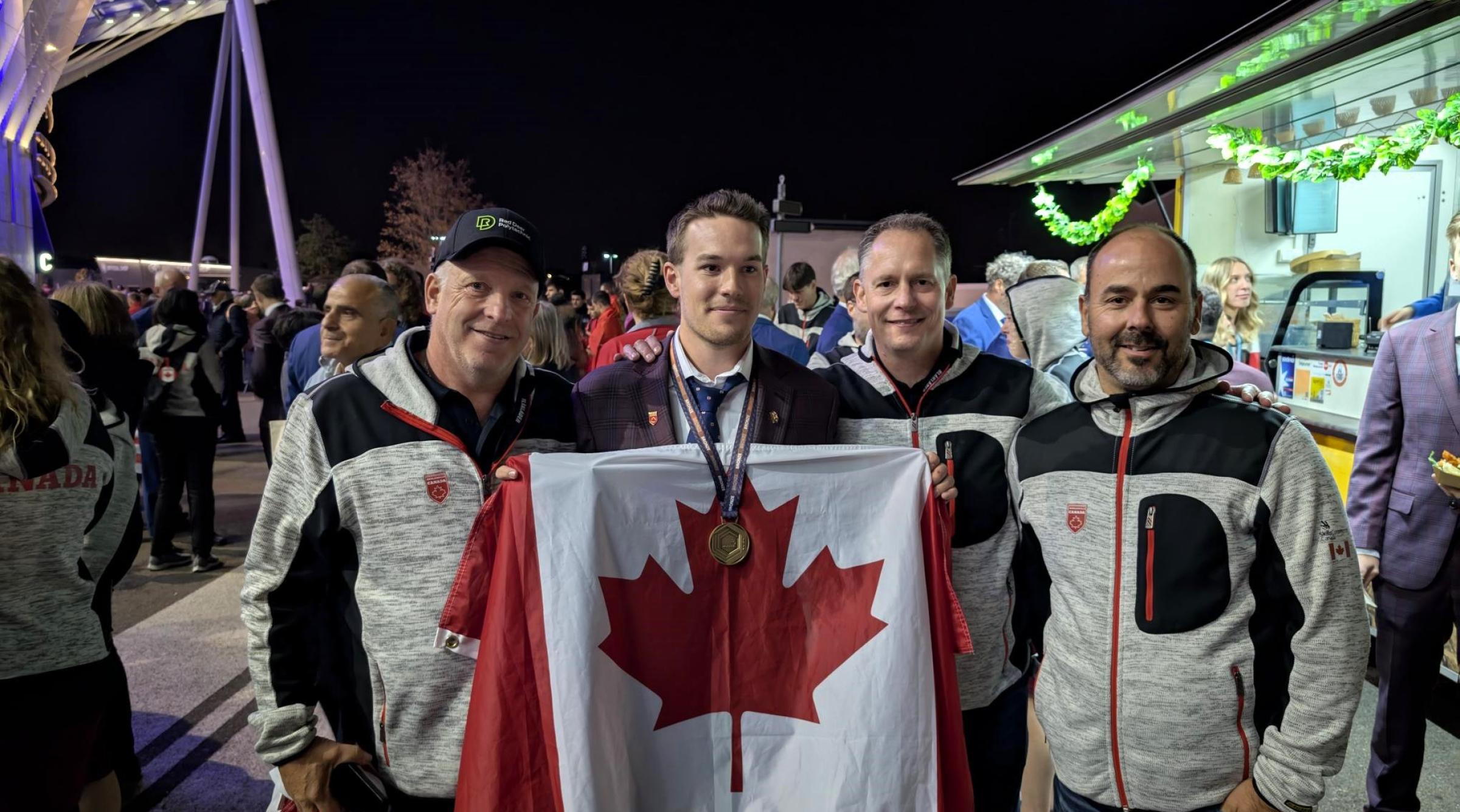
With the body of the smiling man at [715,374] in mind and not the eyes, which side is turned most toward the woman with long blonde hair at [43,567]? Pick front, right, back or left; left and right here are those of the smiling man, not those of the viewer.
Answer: right

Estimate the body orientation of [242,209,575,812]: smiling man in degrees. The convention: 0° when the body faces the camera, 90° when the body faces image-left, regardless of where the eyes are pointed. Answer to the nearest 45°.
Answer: approximately 315°

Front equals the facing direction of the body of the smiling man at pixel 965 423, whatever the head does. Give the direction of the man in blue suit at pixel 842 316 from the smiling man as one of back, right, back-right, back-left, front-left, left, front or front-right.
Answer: back

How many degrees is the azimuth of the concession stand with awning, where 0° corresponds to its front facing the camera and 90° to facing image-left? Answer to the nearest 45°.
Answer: approximately 45°

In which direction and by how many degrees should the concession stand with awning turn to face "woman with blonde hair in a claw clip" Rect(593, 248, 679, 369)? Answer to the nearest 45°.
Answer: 0° — it already faces them

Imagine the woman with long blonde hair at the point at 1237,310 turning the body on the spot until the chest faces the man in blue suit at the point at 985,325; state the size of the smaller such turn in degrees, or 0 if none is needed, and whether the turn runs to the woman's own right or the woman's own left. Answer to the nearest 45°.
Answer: approximately 90° to the woman's own right

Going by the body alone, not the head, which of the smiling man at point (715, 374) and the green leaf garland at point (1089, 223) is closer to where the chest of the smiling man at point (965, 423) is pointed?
the smiling man

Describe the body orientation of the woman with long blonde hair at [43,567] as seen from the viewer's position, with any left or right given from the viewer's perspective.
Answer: facing away from the viewer

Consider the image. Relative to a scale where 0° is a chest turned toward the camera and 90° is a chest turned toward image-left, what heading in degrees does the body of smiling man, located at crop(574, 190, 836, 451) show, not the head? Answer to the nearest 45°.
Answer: approximately 0°

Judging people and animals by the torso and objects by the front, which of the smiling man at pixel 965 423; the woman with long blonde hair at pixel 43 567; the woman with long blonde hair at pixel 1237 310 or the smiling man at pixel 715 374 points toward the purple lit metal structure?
the woman with long blonde hair at pixel 43 567
